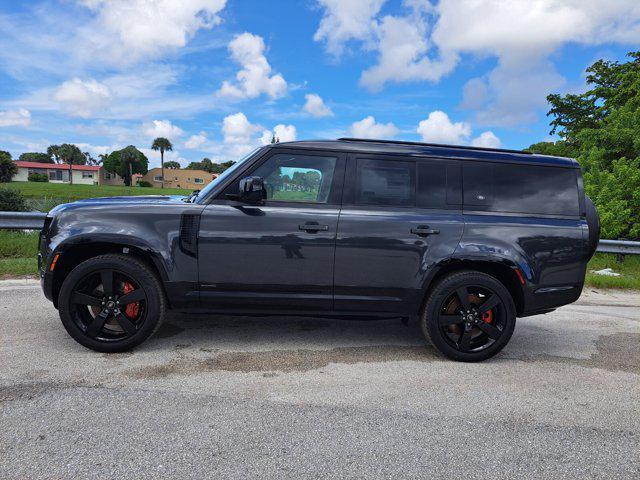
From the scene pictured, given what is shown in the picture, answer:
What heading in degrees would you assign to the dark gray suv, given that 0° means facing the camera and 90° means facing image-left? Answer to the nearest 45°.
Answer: approximately 90°

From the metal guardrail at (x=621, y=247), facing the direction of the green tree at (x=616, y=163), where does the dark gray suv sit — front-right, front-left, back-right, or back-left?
back-left

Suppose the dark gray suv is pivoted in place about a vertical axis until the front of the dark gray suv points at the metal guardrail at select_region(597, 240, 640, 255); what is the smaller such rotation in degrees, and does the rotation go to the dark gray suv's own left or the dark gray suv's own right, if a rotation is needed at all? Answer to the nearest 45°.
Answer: approximately 135° to the dark gray suv's own right

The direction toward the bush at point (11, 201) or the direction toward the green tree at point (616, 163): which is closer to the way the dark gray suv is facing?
the bush

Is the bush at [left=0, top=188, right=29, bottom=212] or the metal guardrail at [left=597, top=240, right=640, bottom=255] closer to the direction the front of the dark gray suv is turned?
the bush

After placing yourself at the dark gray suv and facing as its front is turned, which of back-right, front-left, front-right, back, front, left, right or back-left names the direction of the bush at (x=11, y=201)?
front-right

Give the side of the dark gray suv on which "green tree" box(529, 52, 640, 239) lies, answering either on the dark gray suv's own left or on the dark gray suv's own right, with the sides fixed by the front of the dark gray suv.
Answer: on the dark gray suv's own right
